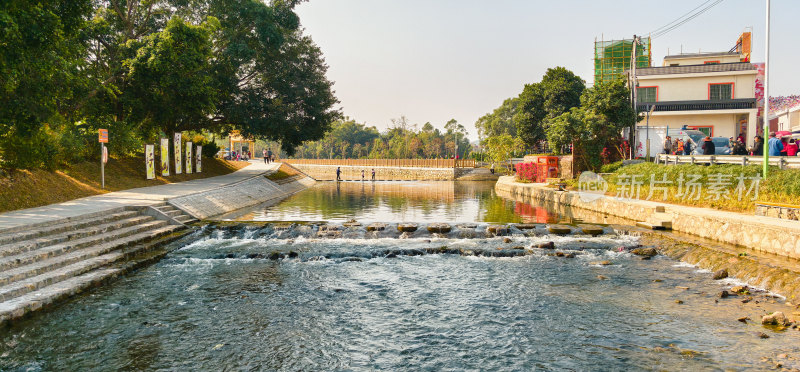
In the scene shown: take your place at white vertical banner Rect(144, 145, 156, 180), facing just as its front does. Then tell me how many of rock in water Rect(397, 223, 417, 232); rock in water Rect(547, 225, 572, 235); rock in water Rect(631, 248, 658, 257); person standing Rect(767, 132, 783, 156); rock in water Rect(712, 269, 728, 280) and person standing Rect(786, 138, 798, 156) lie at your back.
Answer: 0

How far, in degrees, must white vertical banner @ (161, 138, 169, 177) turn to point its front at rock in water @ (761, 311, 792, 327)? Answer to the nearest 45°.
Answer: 0° — it already faces it

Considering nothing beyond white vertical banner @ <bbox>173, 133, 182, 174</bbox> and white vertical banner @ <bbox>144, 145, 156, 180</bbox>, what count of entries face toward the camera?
2

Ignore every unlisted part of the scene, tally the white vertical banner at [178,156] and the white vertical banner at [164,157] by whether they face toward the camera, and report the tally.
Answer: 2

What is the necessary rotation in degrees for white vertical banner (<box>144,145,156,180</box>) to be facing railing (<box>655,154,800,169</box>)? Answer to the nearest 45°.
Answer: approximately 45° to its left

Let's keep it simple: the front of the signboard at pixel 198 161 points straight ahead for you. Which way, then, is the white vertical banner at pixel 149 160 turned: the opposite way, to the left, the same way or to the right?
the same way

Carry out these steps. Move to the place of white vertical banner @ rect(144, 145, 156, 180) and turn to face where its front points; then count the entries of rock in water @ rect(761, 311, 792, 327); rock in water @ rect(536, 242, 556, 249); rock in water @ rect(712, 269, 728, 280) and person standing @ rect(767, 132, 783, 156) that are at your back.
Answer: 0

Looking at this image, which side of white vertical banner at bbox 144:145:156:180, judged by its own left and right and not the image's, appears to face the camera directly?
front

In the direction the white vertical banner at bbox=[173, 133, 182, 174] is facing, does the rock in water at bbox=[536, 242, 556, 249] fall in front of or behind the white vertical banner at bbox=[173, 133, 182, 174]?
in front

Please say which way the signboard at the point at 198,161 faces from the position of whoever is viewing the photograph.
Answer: facing the viewer

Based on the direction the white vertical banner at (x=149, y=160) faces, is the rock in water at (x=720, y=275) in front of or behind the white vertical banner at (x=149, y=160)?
in front

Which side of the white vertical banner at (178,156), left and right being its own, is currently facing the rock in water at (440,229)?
front

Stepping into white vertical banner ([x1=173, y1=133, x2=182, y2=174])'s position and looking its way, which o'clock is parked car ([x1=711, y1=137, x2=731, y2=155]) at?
The parked car is roughly at 10 o'clock from the white vertical banner.

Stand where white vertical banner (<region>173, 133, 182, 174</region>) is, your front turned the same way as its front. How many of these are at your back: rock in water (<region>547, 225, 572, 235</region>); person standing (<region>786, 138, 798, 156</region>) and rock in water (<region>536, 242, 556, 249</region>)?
0

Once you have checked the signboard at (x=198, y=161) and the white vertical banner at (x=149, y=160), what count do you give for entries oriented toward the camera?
2

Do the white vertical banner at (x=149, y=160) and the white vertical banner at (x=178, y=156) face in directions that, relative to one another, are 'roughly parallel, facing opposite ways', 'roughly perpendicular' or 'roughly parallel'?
roughly parallel

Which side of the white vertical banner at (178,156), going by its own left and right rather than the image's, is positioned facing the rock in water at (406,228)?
front
